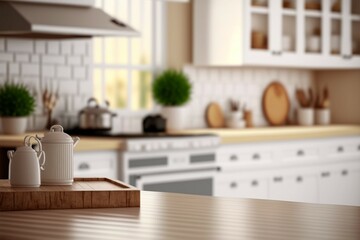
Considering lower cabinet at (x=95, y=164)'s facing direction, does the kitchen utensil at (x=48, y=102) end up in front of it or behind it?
behind

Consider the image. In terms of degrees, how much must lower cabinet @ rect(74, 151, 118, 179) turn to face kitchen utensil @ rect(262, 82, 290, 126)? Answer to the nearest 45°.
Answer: approximately 135° to its left

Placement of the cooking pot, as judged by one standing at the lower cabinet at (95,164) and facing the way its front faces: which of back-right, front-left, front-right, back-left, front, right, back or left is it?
back

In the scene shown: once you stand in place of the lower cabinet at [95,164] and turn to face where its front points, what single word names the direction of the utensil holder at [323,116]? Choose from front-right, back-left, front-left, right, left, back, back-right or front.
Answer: back-left

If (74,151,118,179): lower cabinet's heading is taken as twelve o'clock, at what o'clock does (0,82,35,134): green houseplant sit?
The green houseplant is roughly at 4 o'clock from the lower cabinet.

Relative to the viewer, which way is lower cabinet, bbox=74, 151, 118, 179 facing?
toward the camera

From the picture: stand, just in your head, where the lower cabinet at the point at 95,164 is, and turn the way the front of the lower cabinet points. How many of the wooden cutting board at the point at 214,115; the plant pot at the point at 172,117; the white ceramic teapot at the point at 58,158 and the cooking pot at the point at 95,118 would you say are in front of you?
1

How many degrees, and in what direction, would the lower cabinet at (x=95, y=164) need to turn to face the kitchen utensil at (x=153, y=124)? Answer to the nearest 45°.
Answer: approximately 135° to its left

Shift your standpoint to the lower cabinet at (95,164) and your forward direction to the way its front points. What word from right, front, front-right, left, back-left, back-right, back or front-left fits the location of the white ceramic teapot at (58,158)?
front

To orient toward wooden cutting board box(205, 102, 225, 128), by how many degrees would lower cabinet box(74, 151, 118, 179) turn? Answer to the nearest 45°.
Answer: approximately 135° to its left

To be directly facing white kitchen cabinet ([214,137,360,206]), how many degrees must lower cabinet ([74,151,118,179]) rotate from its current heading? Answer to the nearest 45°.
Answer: approximately 135° to its left

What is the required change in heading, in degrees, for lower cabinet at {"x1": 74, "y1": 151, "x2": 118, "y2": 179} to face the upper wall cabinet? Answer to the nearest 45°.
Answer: approximately 135° to its left

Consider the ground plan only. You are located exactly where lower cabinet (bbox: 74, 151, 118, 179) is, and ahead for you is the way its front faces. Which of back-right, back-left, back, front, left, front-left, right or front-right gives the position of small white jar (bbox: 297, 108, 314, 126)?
back-left
